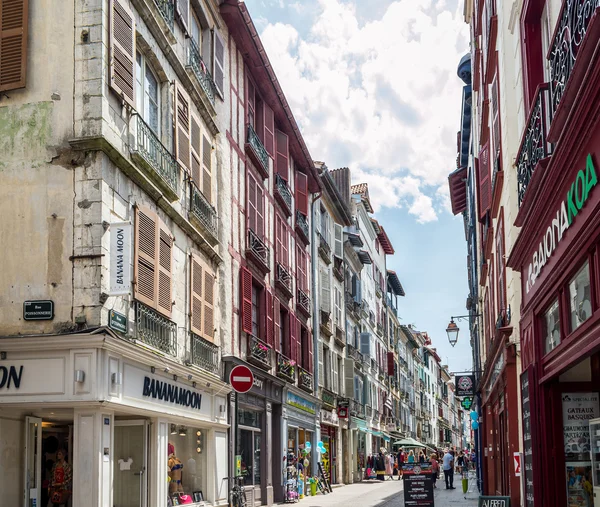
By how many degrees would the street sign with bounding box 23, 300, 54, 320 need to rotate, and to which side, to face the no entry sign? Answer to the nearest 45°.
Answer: approximately 135° to its left

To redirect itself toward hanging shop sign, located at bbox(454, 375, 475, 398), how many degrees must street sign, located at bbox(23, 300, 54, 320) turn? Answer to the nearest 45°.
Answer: approximately 135° to its left

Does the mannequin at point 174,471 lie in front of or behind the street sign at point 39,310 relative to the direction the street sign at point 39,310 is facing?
behind

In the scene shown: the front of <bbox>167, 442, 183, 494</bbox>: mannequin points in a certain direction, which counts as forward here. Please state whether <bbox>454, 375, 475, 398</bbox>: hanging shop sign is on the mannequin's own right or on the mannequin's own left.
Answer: on the mannequin's own left

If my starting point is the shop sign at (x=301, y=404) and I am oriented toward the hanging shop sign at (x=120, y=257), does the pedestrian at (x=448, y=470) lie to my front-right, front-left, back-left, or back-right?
back-left

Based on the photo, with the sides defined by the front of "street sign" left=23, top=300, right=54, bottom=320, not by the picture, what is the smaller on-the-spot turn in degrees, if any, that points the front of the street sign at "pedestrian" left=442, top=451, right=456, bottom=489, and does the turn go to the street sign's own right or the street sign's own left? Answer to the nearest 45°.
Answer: approximately 135° to the street sign's own left

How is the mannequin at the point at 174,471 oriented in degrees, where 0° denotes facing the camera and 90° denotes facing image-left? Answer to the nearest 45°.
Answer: approximately 315°

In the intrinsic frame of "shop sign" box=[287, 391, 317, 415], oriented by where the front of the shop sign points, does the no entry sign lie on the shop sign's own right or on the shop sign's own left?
on the shop sign's own right

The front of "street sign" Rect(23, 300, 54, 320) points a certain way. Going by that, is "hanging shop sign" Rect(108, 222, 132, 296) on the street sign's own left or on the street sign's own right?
on the street sign's own left

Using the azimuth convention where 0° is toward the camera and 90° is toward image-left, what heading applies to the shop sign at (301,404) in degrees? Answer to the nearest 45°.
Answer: approximately 315°

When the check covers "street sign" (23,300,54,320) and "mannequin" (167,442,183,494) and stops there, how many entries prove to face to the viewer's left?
0
